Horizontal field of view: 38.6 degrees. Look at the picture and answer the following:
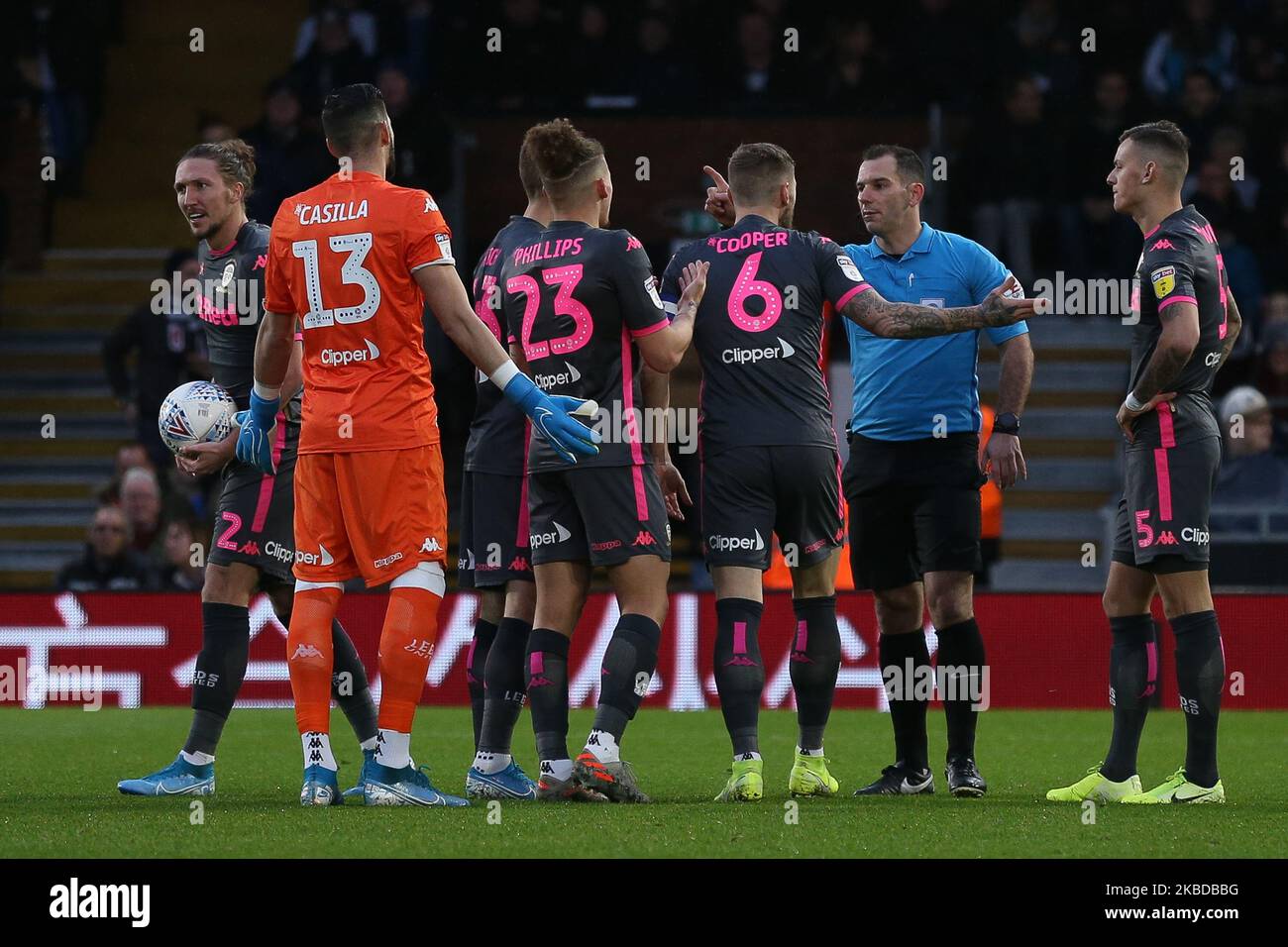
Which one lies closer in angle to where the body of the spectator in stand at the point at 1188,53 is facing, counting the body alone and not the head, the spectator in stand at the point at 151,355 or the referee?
the referee

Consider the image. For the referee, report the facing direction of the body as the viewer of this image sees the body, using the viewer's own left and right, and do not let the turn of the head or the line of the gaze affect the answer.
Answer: facing the viewer and to the left of the viewer

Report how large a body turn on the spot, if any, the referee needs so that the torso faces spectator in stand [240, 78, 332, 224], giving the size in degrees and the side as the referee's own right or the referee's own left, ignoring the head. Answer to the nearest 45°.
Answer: approximately 90° to the referee's own right

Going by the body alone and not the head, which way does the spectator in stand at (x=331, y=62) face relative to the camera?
toward the camera

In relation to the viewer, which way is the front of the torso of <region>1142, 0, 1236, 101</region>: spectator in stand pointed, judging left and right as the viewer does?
facing the viewer

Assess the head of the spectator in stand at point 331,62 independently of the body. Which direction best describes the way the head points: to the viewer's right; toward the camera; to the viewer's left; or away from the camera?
toward the camera

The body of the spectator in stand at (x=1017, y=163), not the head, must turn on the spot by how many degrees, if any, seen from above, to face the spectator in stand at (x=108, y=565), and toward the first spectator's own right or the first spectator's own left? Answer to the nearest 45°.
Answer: approximately 45° to the first spectator's own right

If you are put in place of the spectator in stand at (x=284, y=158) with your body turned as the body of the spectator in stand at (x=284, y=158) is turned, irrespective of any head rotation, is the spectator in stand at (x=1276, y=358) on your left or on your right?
on your left

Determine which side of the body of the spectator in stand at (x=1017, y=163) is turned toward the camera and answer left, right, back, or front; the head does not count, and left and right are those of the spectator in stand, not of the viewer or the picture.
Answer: front

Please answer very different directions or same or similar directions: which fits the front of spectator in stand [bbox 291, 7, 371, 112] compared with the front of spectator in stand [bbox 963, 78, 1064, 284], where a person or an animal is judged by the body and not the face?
same or similar directions

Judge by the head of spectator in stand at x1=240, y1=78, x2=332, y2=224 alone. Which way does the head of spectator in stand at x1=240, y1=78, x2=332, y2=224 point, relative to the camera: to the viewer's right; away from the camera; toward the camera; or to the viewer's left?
toward the camera

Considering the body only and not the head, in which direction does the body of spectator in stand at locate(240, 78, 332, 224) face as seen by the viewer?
toward the camera

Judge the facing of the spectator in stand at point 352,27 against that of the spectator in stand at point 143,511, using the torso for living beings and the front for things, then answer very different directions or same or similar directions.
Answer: same or similar directions

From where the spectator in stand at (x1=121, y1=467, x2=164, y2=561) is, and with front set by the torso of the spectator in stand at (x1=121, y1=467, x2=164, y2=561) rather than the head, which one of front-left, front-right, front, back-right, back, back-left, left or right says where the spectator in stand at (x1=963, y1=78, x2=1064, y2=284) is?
left
